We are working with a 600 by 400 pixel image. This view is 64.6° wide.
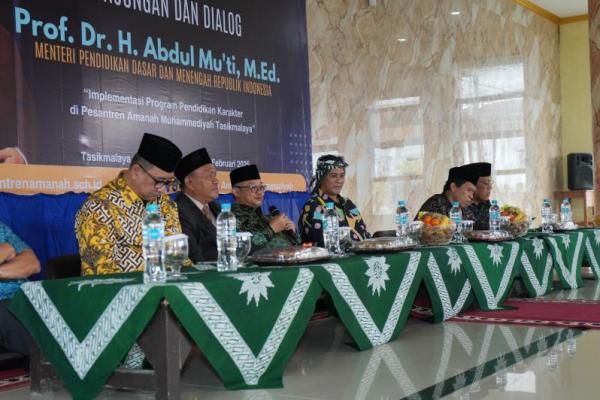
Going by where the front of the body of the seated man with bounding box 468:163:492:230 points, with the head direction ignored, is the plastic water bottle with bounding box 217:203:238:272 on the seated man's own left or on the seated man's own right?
on the seated man's own right

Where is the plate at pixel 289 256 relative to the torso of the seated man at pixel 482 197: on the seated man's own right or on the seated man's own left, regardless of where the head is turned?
on the seated man's own right

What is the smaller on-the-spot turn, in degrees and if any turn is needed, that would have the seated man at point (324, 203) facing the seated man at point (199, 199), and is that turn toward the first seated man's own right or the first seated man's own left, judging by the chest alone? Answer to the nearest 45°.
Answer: approximately 90° to the first seated man's own right
